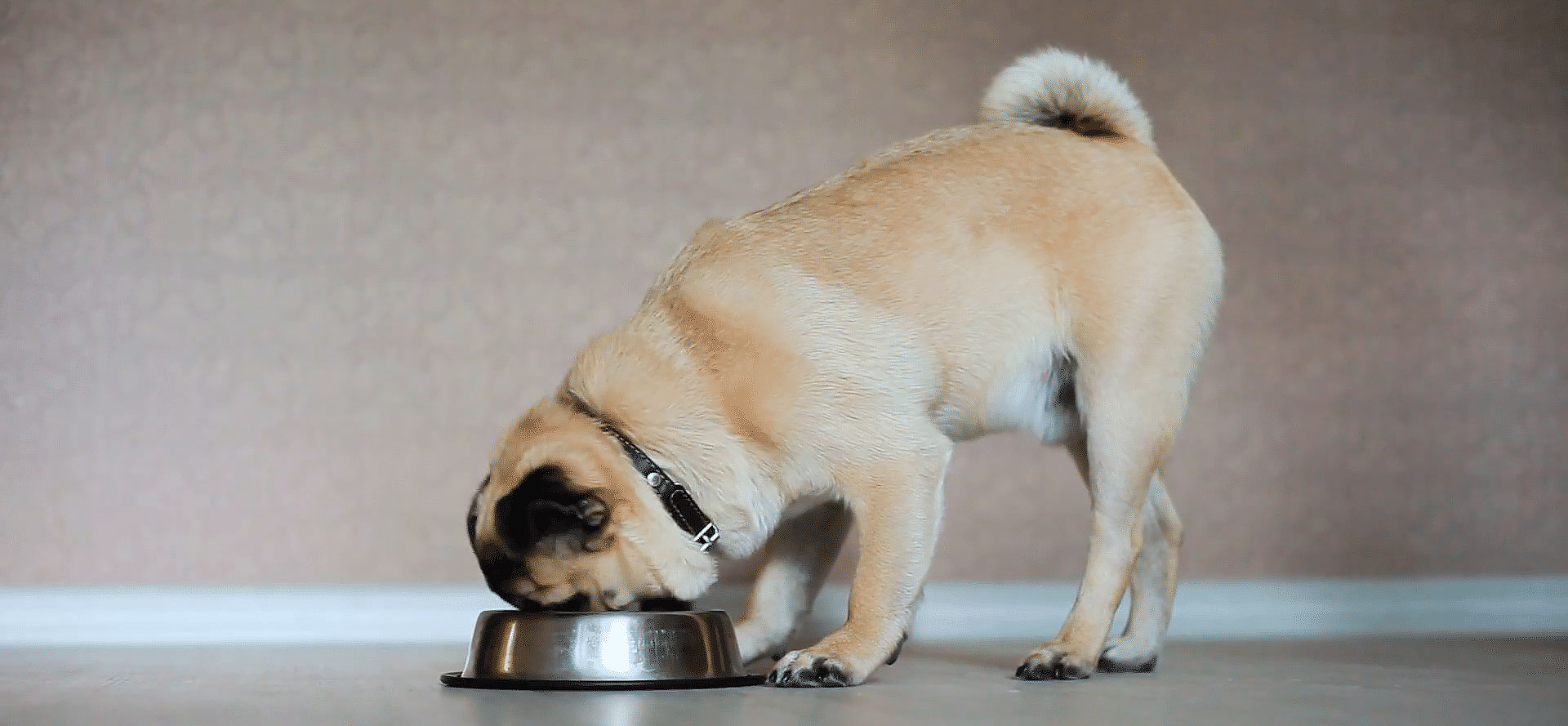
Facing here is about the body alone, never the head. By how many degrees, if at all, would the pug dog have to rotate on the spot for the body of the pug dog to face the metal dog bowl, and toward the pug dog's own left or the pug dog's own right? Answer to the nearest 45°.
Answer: approximately 45° to the pug dog's own left

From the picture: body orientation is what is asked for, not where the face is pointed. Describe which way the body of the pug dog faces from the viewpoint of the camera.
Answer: to the viewer's left
